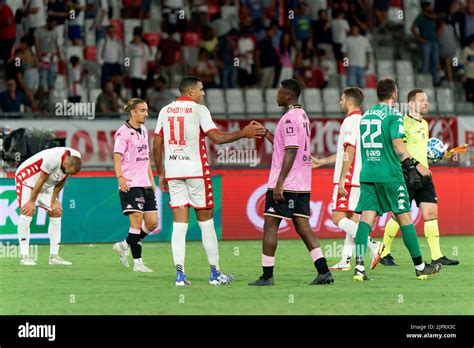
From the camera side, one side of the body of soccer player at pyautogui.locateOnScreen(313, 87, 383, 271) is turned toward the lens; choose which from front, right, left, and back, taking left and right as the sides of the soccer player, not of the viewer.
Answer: left

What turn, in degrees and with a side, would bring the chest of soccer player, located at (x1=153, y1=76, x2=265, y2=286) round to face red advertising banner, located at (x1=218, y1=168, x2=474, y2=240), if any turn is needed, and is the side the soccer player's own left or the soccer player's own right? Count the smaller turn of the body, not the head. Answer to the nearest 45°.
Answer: approximately 45° to the soccer player's own left

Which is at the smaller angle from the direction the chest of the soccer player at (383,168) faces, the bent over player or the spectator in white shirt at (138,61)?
the spectator in white shirt

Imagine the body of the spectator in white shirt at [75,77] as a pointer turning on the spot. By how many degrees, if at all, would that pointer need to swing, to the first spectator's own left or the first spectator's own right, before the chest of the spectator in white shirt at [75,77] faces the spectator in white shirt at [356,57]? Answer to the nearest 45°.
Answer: approximately 90° to the first spectator's own left

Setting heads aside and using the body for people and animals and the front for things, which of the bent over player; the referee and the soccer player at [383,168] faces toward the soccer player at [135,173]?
the bent over player

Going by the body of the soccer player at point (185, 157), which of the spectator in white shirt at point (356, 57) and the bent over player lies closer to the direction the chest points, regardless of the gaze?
the spectator in white shirt

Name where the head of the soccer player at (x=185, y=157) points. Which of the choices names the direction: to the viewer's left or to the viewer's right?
to the viewer's right

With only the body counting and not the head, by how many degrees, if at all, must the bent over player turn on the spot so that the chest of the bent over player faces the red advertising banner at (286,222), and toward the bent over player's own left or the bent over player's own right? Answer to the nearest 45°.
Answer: approximately 90° to the bent over player's own left

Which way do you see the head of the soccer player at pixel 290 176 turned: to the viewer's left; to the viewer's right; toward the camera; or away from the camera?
to the viewer's left
